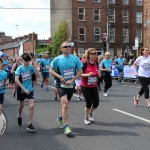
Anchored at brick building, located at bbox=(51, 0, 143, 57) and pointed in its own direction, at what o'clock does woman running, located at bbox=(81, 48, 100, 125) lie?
The woman running is roughly at 12 o'clock from the brick building.

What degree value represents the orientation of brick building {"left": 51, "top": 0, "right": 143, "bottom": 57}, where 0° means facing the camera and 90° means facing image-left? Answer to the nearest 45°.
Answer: approximately 0°

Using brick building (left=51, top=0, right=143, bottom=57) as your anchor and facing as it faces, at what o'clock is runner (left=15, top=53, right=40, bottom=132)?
The runner is roughly at 12 o'clock from the brick building.
